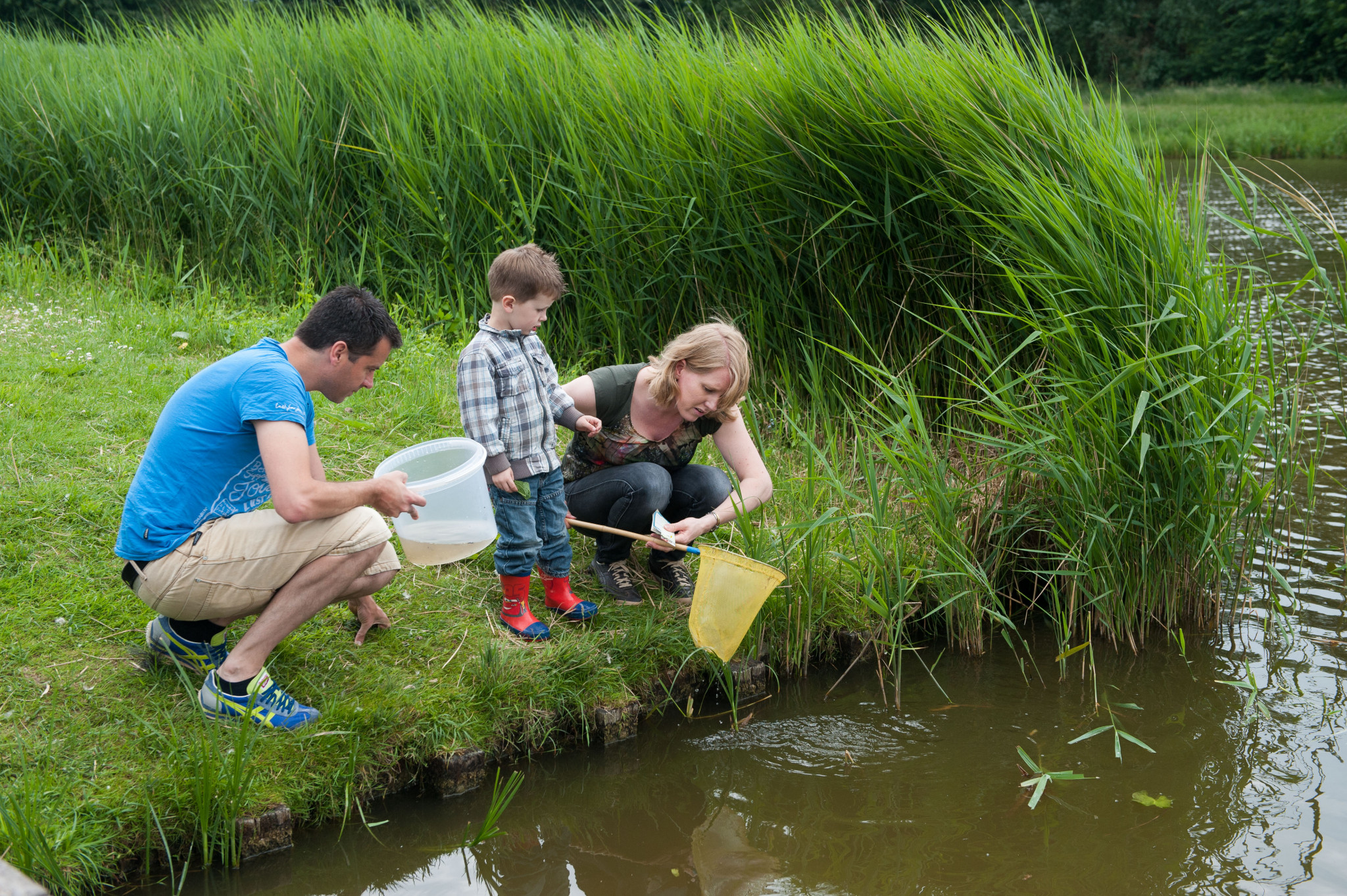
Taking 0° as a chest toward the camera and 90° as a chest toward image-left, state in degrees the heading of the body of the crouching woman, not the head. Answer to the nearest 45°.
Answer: approximately 315°

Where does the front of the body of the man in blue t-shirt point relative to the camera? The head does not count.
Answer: to the viewer's right

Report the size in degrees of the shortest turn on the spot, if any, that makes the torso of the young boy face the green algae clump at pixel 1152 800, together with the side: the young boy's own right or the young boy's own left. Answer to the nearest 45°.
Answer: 0° — they already face it

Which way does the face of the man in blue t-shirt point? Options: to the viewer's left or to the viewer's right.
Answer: to the viewer's right
